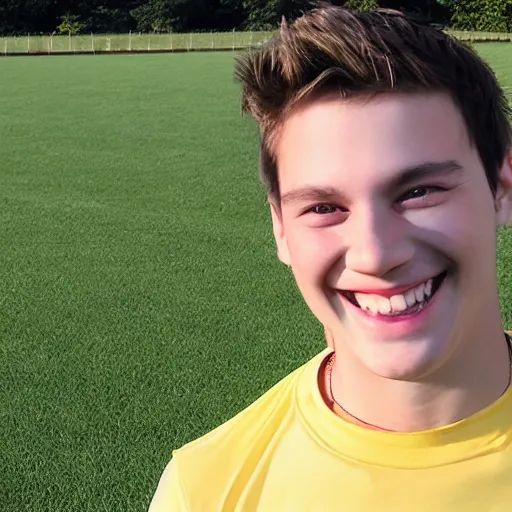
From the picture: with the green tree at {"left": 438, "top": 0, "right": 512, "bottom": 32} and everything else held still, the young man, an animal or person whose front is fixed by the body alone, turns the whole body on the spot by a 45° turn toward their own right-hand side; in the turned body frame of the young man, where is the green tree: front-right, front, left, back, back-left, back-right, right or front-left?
back-right

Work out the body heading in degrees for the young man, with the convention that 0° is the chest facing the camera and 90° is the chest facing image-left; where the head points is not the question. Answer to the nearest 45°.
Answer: approximately 0°

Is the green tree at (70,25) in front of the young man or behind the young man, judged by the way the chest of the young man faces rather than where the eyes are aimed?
behind

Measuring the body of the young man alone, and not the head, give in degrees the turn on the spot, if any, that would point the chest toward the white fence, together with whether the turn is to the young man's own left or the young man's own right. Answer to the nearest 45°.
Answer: approximately 180°
